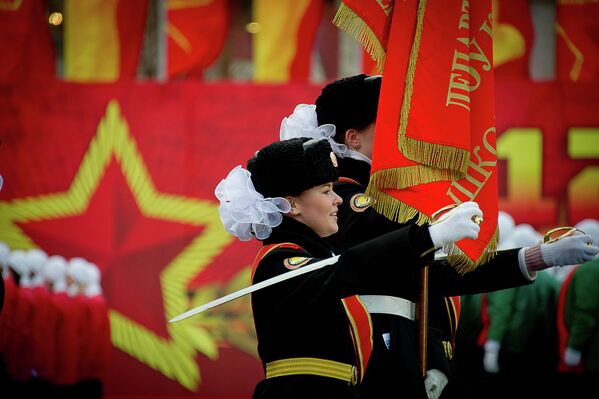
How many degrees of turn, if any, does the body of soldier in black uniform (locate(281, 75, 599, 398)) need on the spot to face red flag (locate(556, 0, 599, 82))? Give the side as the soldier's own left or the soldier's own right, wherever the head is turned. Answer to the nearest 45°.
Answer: approximately 90° to the soldier's own left

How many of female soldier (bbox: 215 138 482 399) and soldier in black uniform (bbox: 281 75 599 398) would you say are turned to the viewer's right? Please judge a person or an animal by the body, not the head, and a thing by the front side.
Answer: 2

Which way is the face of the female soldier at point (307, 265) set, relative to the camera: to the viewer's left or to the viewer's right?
to the viewer's right

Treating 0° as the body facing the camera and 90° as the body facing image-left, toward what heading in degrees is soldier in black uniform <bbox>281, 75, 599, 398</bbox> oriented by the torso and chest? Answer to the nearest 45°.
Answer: approximately 270°

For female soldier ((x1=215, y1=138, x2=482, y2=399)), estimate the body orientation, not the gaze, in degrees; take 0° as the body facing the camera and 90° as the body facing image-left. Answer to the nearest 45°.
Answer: approximately 270°
